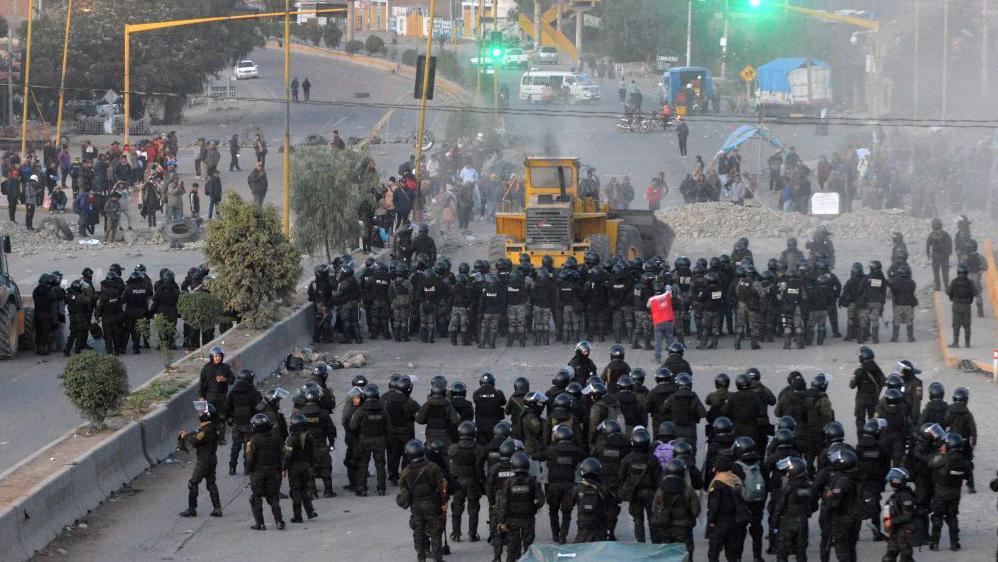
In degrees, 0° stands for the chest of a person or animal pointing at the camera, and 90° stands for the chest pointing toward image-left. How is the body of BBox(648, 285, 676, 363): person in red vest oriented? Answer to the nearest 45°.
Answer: approximately 180°

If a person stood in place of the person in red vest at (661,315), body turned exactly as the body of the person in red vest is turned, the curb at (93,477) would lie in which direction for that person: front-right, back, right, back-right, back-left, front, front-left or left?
back-left

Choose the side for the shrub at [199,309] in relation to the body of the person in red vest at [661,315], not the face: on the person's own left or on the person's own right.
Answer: on the person's own left
